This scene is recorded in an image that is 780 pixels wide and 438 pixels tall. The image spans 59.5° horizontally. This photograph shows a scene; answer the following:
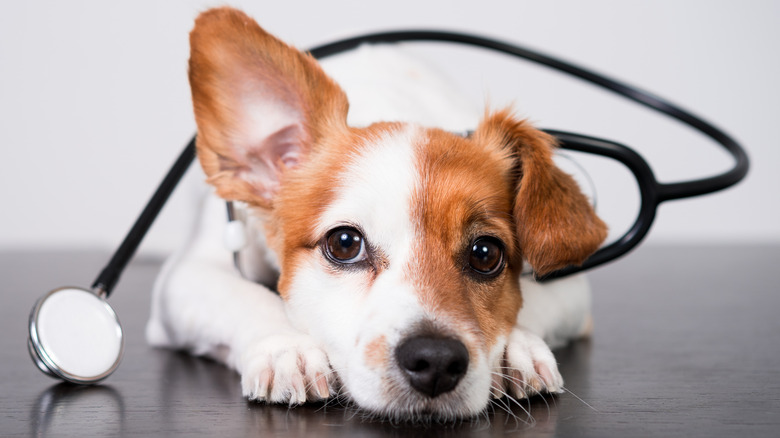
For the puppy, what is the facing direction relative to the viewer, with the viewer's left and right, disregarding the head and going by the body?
facing the viewer
